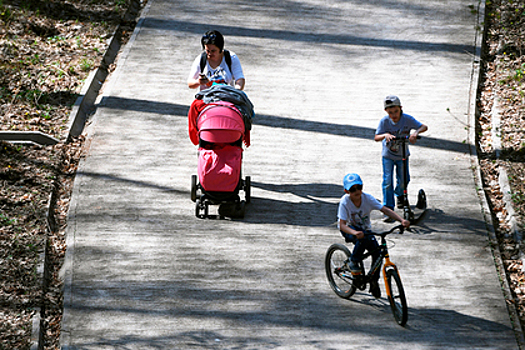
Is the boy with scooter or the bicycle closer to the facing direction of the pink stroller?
the bicycle

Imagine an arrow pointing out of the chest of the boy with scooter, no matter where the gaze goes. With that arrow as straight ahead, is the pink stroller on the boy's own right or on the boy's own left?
on the boy's own right

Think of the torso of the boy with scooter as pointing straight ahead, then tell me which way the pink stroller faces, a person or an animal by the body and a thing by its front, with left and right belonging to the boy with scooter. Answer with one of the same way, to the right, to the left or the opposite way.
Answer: the same way

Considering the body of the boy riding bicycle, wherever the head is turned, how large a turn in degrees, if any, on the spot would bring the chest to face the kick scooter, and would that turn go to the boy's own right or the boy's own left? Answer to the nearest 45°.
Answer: approximately 135° to the boy's own left

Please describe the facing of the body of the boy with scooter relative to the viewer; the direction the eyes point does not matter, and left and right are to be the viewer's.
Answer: facing the viewer

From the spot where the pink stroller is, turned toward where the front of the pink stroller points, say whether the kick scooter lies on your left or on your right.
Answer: on your left

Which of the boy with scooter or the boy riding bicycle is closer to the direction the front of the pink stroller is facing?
the boy riding bicycle

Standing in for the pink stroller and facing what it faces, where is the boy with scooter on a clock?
The boy with scooter is roughly at 9 o'clock from the pink stroller.

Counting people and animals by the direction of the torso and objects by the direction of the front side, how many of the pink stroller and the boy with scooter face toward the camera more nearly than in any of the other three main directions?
2

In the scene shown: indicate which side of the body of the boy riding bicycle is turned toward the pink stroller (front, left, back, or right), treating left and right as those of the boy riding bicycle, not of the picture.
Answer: back

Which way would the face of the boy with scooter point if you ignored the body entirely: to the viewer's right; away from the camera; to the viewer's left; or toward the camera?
toward the camera

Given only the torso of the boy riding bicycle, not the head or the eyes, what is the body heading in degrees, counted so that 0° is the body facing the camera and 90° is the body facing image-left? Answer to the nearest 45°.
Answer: approximately 315°

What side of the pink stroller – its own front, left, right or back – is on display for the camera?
front

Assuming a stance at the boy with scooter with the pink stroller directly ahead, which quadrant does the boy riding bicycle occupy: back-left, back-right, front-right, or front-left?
front-left

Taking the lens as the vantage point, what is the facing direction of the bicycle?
facing the viewer and to the right of the viewer
